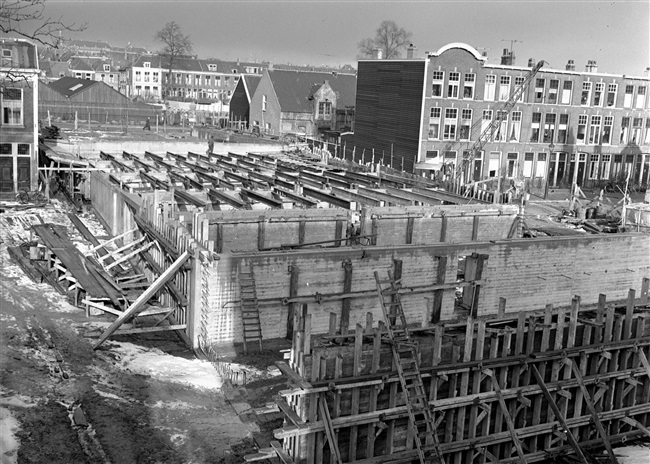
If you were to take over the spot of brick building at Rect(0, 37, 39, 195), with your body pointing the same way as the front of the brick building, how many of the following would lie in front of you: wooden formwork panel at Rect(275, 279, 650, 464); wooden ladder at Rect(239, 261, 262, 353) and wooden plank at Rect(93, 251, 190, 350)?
3

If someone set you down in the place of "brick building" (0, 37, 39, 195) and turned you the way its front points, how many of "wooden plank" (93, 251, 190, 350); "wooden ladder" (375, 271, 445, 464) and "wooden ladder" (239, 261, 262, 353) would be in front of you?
3

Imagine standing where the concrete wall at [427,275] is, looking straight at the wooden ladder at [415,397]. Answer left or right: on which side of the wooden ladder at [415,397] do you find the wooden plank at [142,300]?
right

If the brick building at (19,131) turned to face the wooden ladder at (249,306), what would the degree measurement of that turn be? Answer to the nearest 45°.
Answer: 0° — it already faces it
